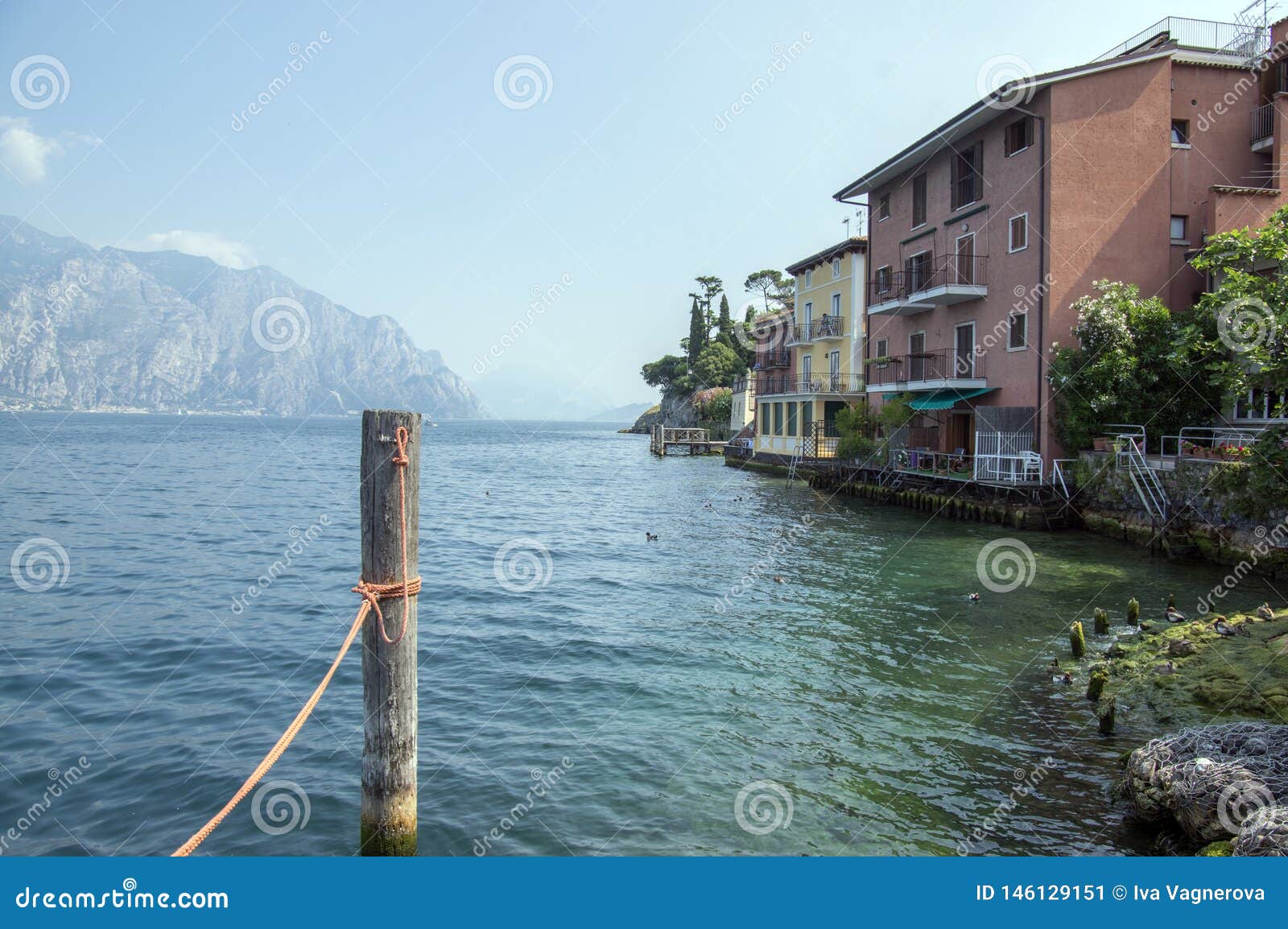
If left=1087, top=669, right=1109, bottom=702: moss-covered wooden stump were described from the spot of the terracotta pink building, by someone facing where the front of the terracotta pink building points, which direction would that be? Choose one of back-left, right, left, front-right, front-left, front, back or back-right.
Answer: front-left

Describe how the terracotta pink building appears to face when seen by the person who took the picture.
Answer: facing the viewer and to the left of the viewer

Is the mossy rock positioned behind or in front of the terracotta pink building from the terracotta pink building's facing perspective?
in front

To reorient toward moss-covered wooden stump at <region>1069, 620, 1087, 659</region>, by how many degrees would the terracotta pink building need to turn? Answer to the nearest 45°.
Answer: approximately 45° to its left

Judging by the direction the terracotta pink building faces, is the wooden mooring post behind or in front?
in front
